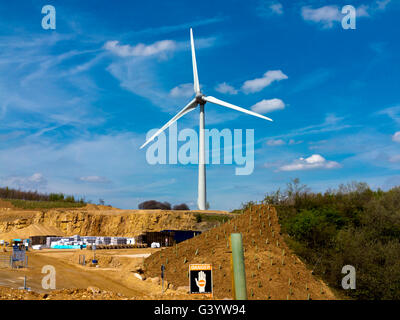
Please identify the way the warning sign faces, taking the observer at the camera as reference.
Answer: facing the viewer
